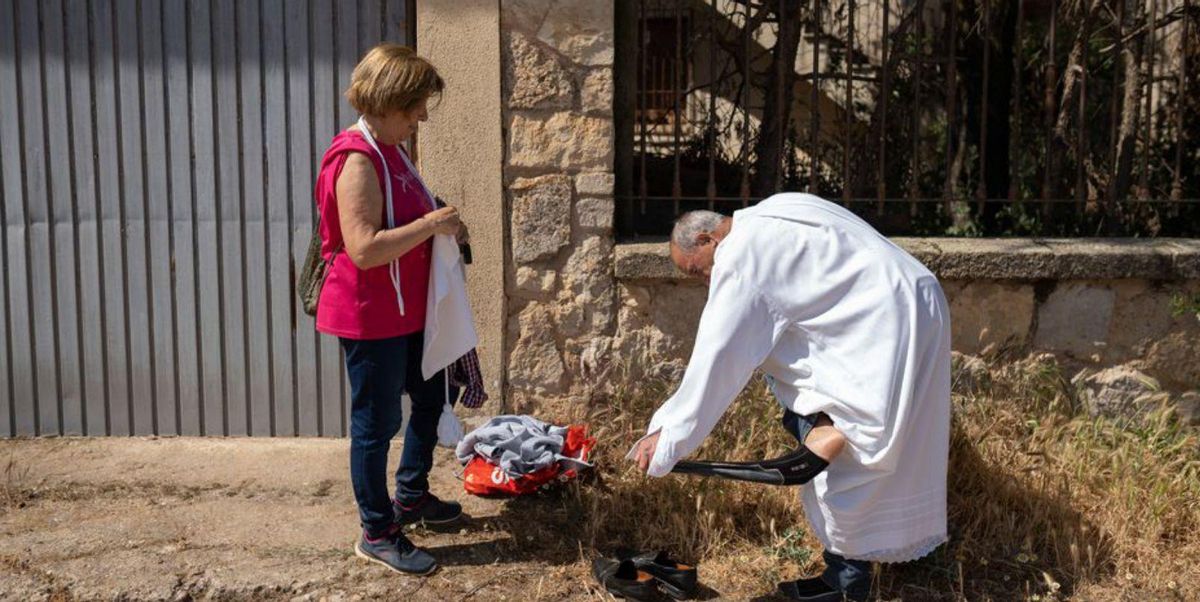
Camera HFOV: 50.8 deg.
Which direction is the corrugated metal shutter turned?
toward the camera

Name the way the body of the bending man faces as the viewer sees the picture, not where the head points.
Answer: to the viewer's left

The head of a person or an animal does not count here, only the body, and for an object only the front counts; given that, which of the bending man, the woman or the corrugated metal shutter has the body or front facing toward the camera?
the corrugated metal shutter

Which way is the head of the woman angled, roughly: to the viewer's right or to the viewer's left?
to the viewer's right

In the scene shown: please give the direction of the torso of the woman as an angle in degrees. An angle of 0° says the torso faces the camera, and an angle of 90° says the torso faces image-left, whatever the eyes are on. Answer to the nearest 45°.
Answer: approximately 270°

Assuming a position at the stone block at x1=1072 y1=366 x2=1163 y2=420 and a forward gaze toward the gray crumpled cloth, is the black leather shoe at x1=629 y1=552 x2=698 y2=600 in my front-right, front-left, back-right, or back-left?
front-left

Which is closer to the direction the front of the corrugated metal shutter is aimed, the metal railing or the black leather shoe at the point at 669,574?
the black leather shoe

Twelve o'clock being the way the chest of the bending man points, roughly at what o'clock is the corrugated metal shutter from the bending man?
The corrugated metal shutter is roughly at 1 o'clock from the bending man.

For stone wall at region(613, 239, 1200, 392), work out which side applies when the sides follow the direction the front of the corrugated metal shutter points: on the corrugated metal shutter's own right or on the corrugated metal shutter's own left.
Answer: on the corrugated metal shutter's own left

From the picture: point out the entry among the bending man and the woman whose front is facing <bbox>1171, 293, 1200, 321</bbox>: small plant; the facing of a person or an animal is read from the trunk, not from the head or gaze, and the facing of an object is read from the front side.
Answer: the woman

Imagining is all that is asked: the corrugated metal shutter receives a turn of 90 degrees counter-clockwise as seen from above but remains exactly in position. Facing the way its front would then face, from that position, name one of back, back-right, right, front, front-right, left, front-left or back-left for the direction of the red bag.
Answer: front-right

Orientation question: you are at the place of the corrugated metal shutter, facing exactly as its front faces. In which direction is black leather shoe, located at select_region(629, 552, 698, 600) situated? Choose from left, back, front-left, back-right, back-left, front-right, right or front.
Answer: front-left

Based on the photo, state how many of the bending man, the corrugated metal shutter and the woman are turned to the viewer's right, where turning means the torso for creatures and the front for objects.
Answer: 1

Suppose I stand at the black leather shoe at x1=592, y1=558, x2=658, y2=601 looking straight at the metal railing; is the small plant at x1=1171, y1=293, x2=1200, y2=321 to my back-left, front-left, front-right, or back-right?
front-right

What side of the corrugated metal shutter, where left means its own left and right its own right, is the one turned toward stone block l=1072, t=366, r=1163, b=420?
left

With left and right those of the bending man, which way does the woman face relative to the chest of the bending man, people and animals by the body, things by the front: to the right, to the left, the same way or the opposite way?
the opposite way

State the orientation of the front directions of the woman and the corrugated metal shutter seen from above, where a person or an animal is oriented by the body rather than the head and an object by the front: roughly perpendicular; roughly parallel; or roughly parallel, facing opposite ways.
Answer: roughly perpendicular

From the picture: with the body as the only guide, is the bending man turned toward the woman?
yes
